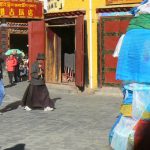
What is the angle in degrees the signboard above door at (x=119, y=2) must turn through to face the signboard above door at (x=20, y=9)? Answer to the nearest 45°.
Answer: approximately 135° to its right

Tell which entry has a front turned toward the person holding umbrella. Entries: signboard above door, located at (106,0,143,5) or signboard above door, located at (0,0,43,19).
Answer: signboard above door, located at (0,0,43,19)

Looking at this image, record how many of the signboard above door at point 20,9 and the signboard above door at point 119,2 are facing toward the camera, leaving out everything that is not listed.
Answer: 2

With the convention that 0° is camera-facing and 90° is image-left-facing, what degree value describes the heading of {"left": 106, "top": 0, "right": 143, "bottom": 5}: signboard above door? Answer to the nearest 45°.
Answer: approximately 0°

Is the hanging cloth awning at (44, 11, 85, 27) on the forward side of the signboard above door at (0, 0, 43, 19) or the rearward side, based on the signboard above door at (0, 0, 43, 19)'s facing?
on the forward side

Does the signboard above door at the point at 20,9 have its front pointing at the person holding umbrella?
yes

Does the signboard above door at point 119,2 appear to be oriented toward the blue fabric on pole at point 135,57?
yes

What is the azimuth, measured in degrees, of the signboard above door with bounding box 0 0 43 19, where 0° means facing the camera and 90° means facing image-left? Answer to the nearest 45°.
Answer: approximately 0°

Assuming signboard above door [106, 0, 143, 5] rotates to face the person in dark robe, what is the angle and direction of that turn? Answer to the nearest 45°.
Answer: approximately 45° to its right
